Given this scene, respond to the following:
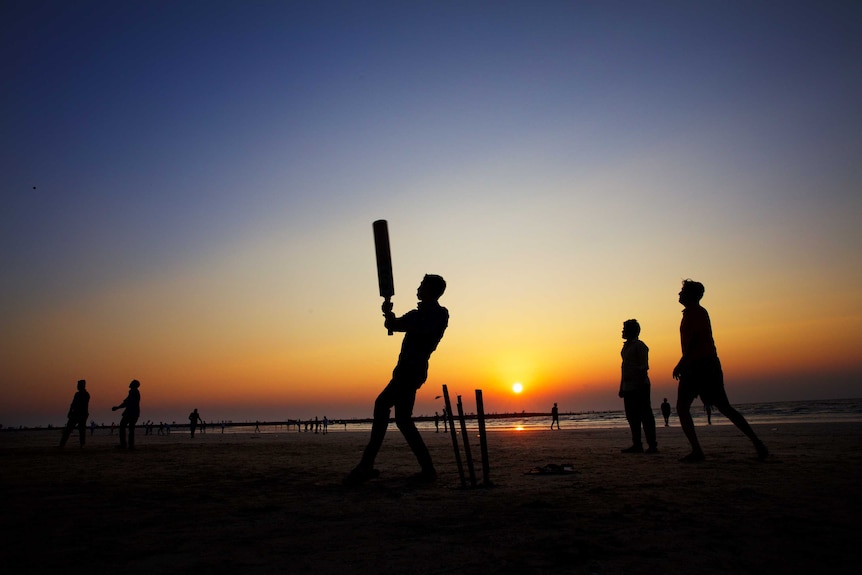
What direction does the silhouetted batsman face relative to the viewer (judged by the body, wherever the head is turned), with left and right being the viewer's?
facing to the left of the viewer

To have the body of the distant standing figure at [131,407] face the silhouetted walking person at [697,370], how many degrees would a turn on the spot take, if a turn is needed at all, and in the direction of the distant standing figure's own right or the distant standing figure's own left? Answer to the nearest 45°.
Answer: approximately 135° to the distant standing figure's own left

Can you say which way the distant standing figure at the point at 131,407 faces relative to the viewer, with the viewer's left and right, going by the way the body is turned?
facing to the left of the viewer

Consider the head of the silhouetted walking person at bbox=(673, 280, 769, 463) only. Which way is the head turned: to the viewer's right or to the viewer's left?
to the viewer's left

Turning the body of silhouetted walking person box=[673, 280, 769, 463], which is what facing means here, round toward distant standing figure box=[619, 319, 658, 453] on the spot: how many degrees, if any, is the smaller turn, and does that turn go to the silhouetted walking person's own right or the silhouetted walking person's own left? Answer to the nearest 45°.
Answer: approximately 45° to the silhouetted walking person's own right

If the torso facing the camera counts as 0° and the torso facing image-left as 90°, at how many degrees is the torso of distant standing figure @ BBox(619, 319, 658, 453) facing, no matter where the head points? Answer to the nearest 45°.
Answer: approximately 90°

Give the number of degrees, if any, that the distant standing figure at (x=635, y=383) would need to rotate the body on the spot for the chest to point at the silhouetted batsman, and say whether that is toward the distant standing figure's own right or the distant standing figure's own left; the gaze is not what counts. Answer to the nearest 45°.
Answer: approximately 45° to the distant standing figure's own left

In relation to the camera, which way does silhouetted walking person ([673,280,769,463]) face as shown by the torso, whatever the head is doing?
to the viewer's left

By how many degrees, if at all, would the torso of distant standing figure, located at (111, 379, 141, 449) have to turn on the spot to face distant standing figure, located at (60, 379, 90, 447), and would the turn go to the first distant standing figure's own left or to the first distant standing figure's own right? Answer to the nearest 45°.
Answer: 0° — they already face them
